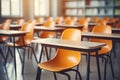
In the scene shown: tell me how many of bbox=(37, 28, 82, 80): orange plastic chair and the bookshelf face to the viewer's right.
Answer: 0

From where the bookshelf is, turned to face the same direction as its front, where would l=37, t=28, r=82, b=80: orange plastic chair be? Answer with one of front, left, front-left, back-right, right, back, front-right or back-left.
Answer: front

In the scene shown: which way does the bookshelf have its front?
toward the camera
